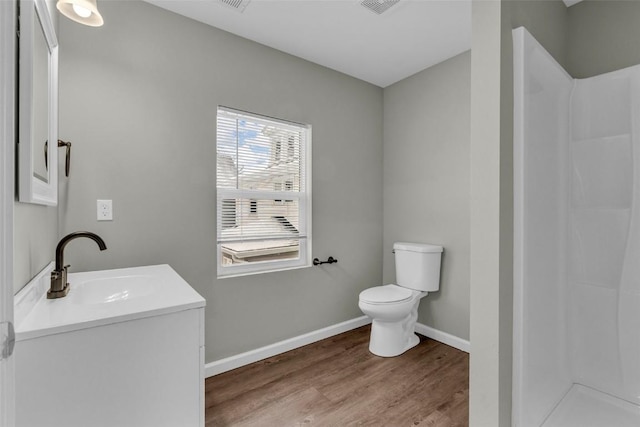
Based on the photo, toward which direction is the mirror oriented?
to the viewer's right

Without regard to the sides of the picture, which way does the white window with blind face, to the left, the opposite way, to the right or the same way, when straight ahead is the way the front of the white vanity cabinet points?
to the right

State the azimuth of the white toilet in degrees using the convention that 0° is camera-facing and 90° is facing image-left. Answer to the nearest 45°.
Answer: approximately 45°

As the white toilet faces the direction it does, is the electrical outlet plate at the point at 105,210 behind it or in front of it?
in front

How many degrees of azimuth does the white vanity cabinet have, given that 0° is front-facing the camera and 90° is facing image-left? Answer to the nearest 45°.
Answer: approximately 270°

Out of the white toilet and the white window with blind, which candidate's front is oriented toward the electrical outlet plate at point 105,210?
the white toilet

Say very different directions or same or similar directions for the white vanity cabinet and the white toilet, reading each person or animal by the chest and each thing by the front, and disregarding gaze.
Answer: very different directions

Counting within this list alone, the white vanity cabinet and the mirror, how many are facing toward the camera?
0

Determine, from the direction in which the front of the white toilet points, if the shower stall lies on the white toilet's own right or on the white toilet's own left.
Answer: on the white toilet's own left

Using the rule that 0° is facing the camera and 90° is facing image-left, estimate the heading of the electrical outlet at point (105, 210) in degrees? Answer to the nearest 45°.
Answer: approximately 0°
